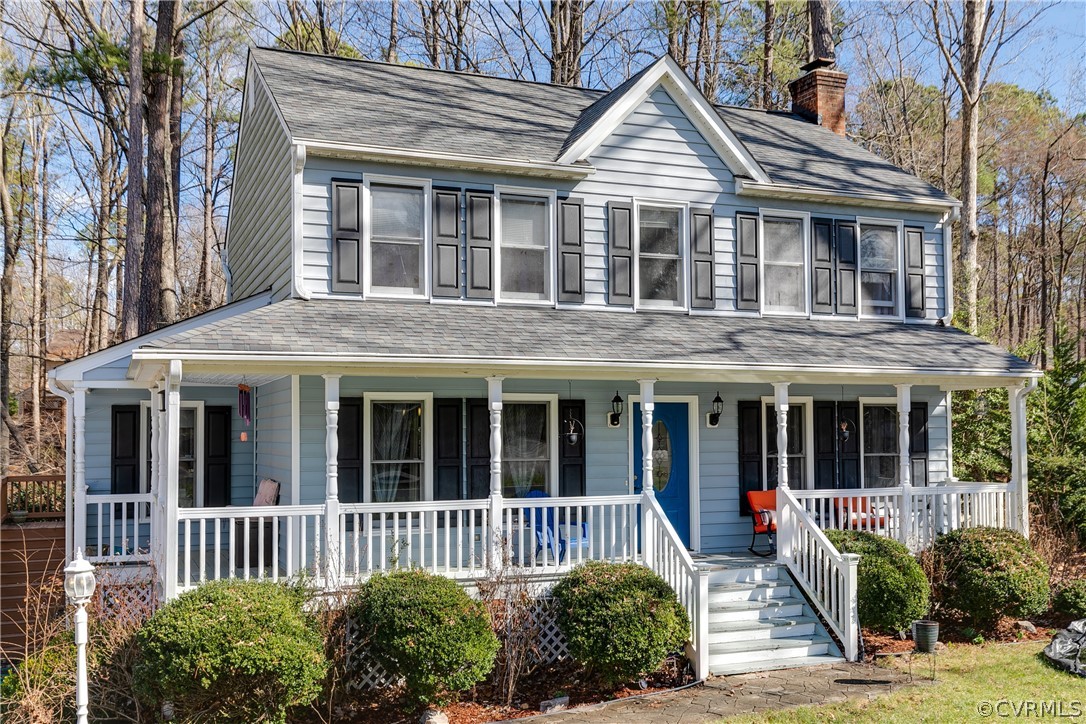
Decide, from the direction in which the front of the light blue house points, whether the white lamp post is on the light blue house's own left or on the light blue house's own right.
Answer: on the light blue house's own right

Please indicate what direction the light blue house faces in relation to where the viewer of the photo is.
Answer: facing the viewer and to the right of the viewer

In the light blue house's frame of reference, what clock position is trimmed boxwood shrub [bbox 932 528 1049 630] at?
The trimmed boxwood shrub is roughly at 11 o'clock from the light blue house.

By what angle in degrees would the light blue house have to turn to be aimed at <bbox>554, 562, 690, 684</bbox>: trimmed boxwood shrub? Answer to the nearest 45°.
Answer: approximately 45° to its right

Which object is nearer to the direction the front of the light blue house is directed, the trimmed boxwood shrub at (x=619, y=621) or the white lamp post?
the trimmed boxwood shrub

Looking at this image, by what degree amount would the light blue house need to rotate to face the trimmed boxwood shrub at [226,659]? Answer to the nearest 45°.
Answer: approximately 90° to its right
